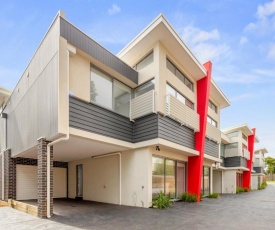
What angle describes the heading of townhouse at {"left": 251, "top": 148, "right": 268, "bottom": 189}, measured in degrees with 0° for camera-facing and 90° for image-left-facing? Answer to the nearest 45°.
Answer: approximately 315°

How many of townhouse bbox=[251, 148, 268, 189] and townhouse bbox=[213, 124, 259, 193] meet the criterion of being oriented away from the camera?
0

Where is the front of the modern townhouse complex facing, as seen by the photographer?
facing the viewer and to the right of the viewer

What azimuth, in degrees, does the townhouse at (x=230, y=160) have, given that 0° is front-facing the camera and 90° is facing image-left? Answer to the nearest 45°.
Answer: approximately 315°
